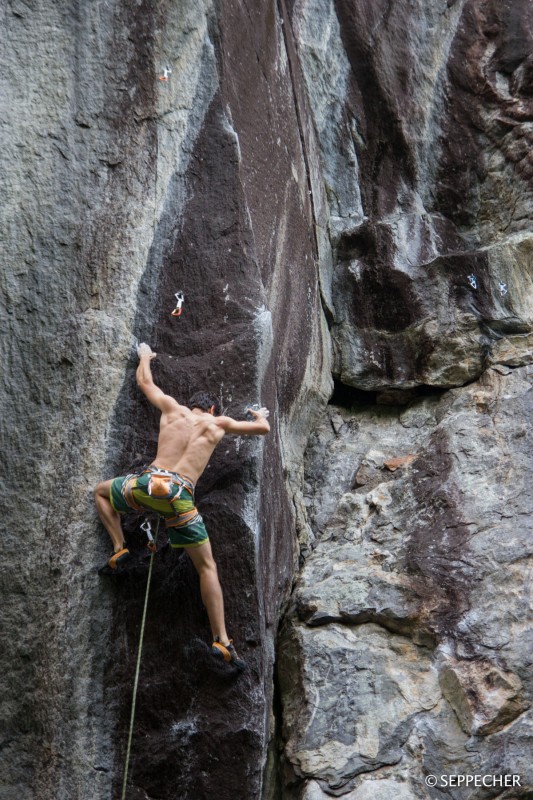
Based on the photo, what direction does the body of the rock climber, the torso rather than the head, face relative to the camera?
away from the camera
